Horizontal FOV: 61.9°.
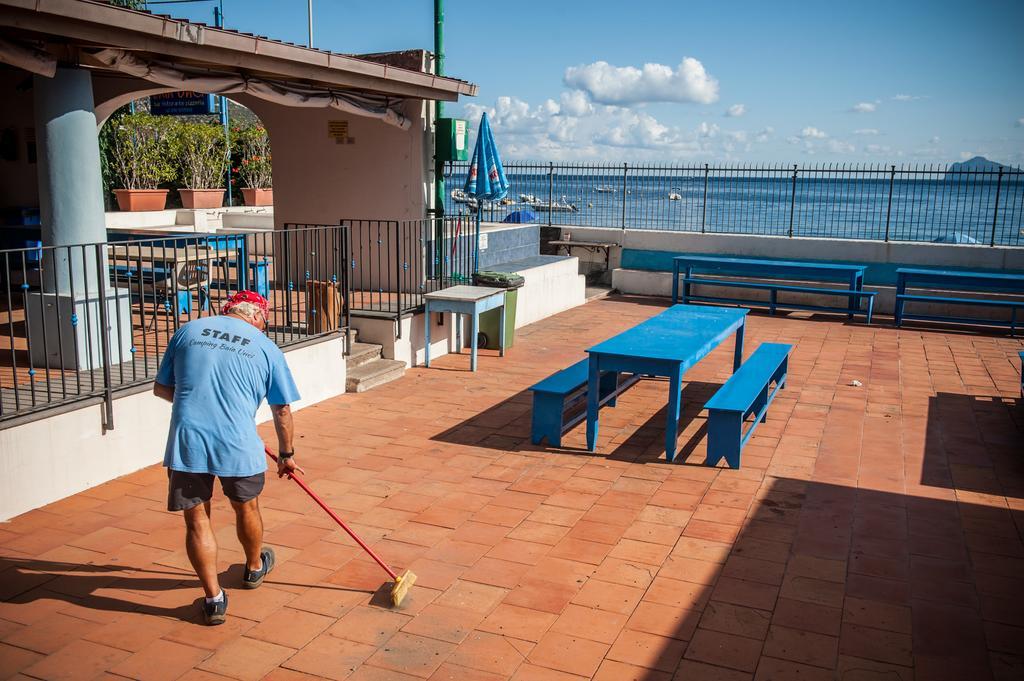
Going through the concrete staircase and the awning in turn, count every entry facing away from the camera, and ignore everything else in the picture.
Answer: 0

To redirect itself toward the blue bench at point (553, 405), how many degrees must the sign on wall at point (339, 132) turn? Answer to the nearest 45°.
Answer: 0° — it already faces it

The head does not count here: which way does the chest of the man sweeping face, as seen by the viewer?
away from the camera

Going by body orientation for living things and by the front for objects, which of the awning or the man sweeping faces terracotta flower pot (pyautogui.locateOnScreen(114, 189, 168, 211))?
the man sweeping

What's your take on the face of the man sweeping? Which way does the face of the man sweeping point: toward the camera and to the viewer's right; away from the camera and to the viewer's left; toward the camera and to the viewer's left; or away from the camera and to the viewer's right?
away from the camera and to the viewer's right

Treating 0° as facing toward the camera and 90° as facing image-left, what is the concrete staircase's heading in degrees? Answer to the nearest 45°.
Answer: approximately 315°

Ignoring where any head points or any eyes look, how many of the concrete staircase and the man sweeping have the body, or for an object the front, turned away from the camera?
1

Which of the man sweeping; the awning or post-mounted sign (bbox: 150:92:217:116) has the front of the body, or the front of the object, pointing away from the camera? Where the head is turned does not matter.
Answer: the man sweeping

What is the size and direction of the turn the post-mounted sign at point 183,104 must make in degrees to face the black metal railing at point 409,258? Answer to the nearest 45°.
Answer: approximately 45° to its left

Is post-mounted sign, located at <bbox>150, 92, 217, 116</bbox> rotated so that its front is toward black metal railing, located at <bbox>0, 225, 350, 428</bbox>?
yes

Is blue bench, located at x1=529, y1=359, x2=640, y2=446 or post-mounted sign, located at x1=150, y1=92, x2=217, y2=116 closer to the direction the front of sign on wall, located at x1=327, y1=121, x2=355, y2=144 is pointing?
the blue bench
